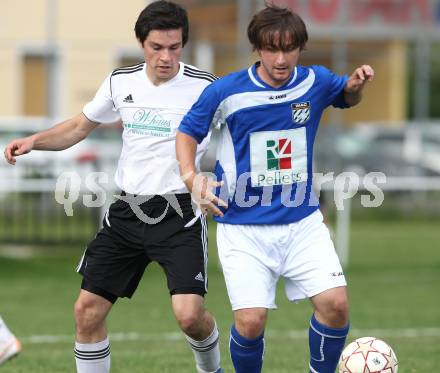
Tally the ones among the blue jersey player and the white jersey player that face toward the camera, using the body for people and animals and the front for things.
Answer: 2

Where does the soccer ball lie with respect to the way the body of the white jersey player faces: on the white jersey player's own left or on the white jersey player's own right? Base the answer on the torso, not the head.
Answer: on the white jersey player's own left

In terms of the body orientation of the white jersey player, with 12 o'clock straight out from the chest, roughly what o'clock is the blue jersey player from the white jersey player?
The blue jersey player is roughly at 10 o'clock from the white jersey player.
